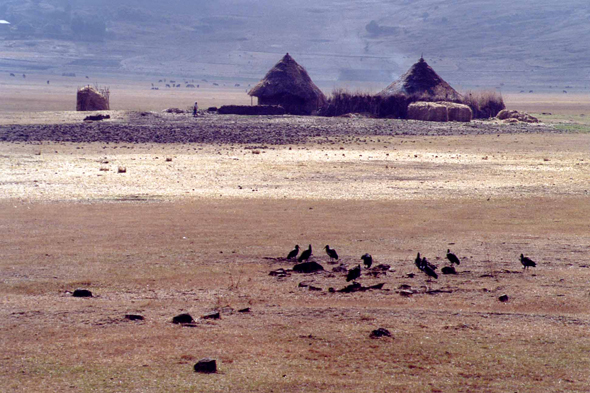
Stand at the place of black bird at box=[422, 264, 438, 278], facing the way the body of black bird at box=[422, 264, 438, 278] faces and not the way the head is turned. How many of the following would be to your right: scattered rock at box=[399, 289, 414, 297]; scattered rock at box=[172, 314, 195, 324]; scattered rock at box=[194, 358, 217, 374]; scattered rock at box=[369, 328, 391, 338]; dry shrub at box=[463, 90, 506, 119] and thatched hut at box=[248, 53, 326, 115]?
2

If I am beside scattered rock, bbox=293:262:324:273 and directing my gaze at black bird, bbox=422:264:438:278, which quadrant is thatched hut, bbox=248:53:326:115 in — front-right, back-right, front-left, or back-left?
back-left

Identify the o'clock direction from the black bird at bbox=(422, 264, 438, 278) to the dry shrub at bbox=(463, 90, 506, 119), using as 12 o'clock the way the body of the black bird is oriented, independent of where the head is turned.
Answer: The dry shrub is roughly at 3 o'clock from the black bird.

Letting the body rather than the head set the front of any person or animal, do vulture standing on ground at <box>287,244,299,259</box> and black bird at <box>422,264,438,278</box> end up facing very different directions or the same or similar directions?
very different directions

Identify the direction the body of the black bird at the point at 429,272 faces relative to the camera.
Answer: to the viewer's left

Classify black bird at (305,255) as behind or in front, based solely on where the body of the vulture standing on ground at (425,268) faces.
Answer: in front

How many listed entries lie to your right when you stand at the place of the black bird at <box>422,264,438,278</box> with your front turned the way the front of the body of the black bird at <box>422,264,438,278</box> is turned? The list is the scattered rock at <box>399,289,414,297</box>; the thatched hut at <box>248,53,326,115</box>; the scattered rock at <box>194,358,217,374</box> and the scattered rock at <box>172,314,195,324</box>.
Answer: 1

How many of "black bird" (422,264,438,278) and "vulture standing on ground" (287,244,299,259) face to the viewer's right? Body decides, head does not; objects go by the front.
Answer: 1

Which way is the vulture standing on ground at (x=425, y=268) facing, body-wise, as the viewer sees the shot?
to the viewer's left
